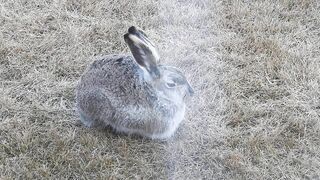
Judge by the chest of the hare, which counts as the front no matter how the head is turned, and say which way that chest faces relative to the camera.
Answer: to the viewer's right
